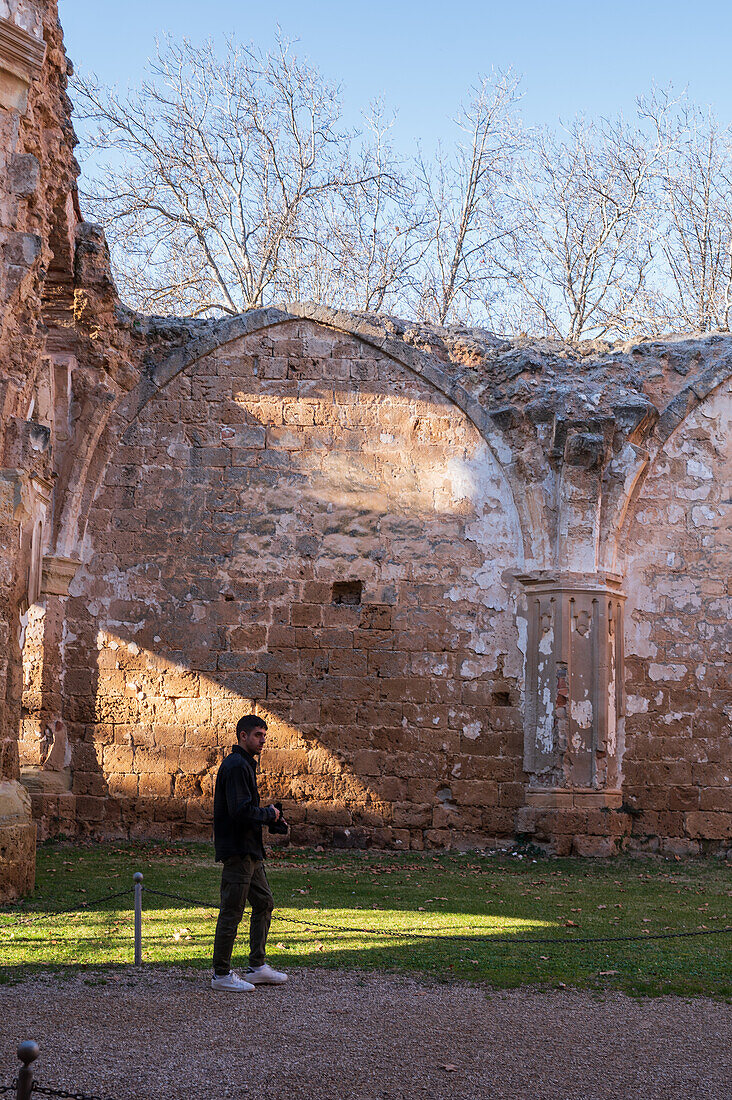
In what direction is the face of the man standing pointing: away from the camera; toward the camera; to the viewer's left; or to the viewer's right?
to the viewer's right

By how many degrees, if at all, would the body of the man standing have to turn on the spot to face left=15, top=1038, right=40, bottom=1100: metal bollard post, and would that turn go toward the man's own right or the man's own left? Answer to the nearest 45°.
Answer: approximately 90° to the man's own right

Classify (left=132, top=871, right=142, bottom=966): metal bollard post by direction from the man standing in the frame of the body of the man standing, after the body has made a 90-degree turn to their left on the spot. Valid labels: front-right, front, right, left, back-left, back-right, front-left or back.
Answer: front-left

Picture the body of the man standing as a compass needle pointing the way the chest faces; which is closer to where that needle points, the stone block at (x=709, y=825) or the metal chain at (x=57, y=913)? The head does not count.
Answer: the stone block

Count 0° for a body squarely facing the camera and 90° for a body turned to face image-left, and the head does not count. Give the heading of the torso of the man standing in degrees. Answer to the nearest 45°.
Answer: approximately 270°

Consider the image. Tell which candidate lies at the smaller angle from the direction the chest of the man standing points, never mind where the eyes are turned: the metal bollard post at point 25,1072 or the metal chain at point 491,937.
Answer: the metal chain

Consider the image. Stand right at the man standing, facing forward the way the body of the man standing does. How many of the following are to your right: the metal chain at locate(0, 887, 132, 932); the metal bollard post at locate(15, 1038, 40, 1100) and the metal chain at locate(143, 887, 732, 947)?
1

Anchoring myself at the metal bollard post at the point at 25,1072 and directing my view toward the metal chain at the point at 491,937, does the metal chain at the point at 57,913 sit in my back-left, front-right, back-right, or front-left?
front-left

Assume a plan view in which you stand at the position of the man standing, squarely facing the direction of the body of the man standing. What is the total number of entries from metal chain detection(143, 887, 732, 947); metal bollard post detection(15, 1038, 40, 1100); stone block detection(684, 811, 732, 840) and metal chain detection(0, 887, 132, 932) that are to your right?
1
